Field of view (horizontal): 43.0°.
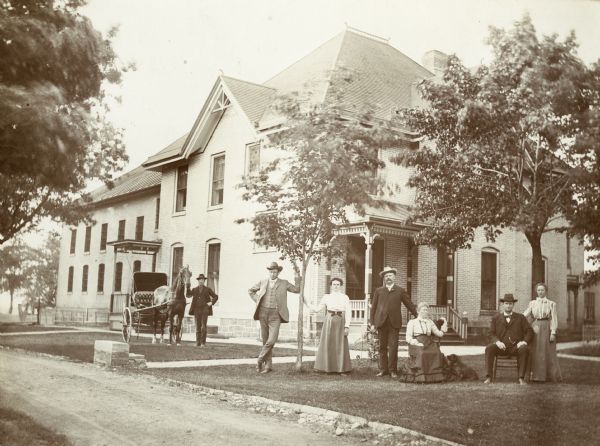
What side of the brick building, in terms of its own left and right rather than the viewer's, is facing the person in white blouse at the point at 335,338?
front

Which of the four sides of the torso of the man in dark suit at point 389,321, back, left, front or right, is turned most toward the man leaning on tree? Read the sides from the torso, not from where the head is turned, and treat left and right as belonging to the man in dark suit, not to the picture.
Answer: right

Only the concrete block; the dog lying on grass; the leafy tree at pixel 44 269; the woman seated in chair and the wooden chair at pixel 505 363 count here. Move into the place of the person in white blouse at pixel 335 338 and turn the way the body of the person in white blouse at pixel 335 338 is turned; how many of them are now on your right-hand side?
2

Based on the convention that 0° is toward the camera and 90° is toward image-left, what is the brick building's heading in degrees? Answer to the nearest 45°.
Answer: approximately 315°

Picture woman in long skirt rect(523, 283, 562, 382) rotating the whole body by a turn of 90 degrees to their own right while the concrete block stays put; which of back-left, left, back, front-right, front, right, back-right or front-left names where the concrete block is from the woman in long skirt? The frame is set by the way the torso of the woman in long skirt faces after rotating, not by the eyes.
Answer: front

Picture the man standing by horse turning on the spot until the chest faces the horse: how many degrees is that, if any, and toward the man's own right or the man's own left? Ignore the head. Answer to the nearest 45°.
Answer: approximately 135° to the man's own right
